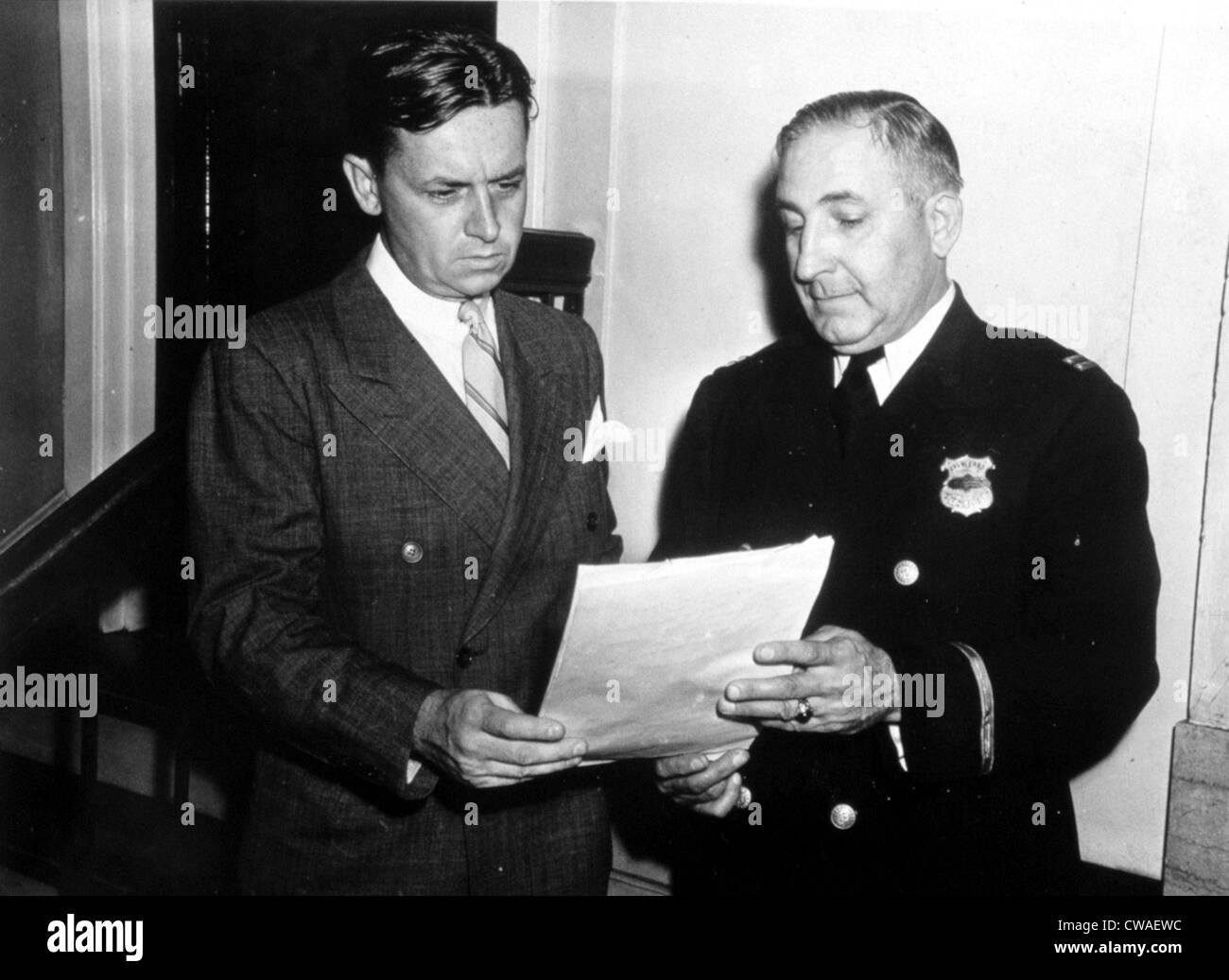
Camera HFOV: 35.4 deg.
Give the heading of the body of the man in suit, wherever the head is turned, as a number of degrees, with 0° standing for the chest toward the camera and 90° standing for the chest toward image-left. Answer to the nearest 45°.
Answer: approximately 315°

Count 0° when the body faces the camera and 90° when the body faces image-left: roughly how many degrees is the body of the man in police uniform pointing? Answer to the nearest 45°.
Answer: approximately 45°

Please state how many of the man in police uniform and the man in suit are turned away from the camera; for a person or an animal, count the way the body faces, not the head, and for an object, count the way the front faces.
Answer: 0
